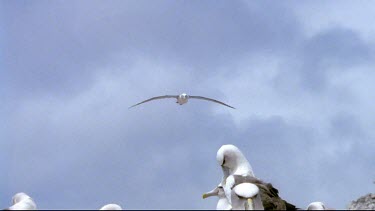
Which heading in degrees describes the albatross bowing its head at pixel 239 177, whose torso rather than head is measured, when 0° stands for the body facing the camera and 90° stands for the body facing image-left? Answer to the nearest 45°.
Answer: approximately 90°

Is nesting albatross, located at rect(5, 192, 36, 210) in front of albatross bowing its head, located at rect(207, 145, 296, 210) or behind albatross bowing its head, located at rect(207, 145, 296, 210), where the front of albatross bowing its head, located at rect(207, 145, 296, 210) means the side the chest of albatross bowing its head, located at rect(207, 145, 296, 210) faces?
in front
